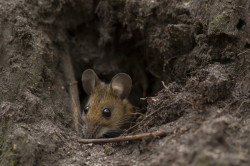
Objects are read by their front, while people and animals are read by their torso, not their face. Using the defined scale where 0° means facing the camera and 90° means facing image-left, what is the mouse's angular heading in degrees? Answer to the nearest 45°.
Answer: approximately 45°

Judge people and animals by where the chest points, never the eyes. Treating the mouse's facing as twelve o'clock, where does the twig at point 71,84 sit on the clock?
The twig is roughly at 2 o'clock from the mouse.
